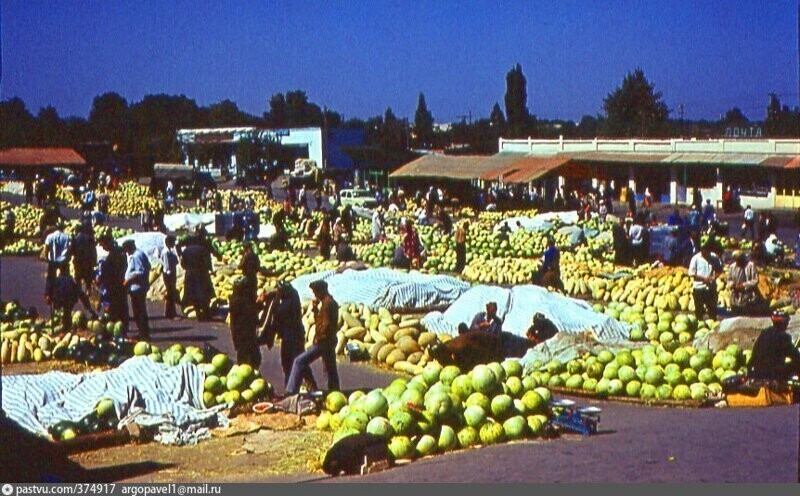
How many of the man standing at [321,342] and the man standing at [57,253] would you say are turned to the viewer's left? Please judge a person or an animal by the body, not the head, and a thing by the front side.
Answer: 1

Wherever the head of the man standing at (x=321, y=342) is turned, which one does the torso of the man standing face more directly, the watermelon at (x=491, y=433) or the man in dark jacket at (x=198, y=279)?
the man in dark jacket

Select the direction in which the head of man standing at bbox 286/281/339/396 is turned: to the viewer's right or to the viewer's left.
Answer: to the viewer's left

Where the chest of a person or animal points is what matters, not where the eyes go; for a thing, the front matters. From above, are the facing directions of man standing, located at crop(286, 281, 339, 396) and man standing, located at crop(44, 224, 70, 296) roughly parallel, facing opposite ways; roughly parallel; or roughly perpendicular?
roughly perpendicular

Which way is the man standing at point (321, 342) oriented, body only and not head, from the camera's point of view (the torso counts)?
to the viewer's left

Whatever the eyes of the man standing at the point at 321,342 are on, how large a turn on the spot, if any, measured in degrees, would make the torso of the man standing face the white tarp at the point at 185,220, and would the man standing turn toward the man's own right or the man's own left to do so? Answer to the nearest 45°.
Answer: approximately 90° to the man's own right

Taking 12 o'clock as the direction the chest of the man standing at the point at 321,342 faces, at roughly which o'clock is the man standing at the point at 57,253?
the man standing at the point at 57,253 is roughly at 2 o'clock from the man standing at the point at 321,342.

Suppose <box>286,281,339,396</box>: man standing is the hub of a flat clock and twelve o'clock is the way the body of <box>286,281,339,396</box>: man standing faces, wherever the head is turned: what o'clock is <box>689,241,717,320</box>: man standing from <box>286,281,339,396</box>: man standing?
<box>689,241,717,320</box>: man standing is roughly at 5 o'clock from <box>286,281,339,396</box>: man standing.
